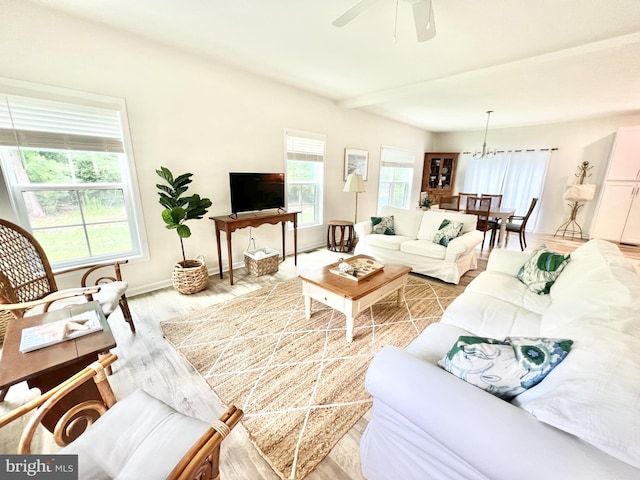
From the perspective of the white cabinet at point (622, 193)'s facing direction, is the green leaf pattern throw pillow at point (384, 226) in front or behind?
in front

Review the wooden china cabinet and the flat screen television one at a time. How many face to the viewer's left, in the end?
0

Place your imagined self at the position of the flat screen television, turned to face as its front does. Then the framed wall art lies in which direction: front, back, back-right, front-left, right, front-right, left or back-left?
left

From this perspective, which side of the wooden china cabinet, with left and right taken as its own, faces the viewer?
front

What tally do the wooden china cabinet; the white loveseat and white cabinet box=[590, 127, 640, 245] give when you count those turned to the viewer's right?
0

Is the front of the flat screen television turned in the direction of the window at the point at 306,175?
no

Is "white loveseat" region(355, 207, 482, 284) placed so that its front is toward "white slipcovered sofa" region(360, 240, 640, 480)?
no

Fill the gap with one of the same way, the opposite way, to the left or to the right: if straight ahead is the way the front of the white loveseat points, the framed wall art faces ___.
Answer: to the left

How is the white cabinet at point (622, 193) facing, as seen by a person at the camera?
facing the viewer and to the left of the viewer

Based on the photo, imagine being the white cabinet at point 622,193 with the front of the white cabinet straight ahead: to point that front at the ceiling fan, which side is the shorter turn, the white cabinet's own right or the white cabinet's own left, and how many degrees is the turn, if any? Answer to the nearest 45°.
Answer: approximately 45° to the white cabinet's own left

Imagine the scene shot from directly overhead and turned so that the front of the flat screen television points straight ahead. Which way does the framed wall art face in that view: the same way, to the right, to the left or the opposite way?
the same way

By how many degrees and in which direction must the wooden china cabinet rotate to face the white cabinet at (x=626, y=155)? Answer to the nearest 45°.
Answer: approximately 90° to its left

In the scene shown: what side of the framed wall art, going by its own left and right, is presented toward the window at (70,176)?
right

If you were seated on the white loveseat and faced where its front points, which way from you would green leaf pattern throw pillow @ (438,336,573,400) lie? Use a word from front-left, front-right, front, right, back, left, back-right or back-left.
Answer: front-left

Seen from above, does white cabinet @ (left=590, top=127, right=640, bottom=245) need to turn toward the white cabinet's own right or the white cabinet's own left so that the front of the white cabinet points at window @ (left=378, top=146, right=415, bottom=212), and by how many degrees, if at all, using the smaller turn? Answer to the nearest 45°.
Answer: approximately 90° to the white cabinet's own right

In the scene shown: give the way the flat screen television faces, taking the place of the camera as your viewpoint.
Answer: facing the viewer and to the right of the viewer

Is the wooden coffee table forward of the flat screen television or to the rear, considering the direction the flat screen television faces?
forward

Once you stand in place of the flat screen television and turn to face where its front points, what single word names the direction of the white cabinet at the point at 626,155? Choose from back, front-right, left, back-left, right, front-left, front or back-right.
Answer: front-left

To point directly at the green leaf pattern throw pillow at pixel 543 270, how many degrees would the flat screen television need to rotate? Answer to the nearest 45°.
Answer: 0° — it already faces it

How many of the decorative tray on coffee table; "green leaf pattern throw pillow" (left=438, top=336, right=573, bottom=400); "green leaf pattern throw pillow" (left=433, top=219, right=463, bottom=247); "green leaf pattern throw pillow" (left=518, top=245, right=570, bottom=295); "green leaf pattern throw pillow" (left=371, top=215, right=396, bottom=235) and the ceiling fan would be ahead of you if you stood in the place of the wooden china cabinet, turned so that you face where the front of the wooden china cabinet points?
6

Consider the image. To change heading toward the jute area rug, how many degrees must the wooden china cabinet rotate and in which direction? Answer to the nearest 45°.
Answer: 0° — it already faces it

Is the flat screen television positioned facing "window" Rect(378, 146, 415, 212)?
no

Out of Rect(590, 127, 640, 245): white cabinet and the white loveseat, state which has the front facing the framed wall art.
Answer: the white cabinet
